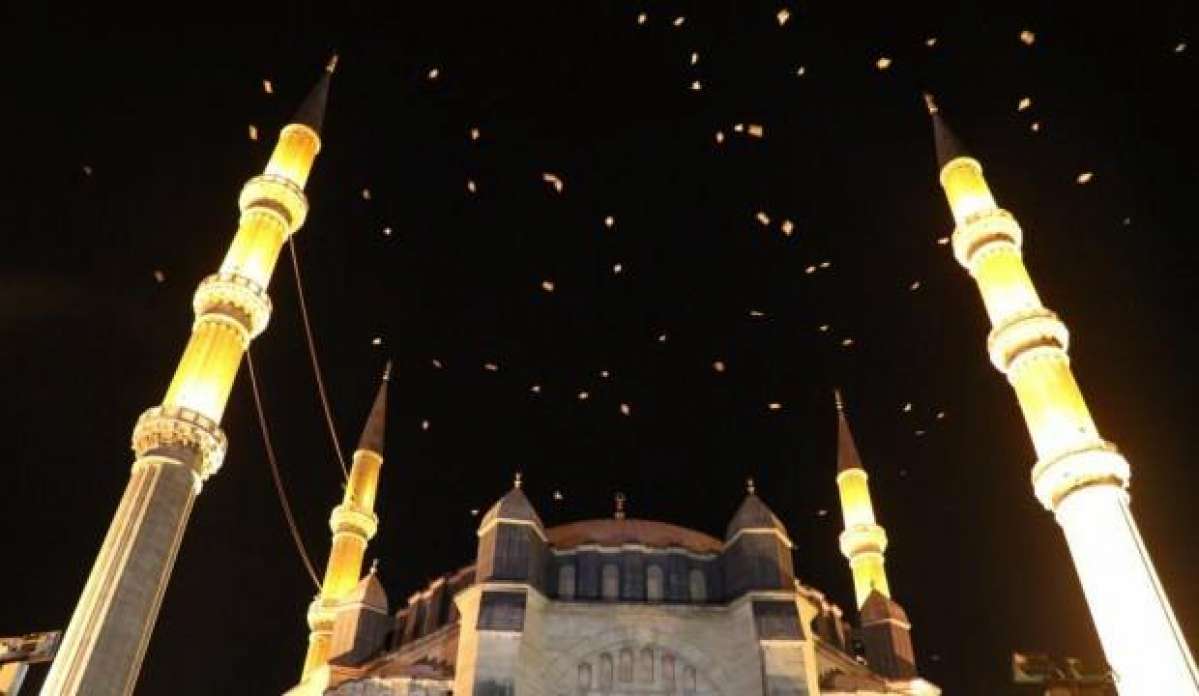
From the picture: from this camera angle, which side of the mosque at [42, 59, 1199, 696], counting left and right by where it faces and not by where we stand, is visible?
front
